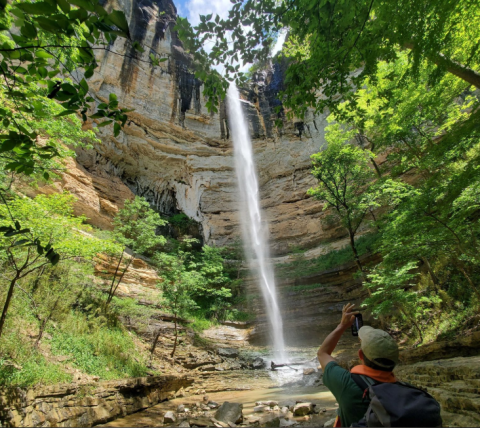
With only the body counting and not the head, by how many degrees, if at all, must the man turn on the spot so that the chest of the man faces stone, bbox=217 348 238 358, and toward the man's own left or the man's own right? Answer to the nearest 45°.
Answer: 0° — they already face it

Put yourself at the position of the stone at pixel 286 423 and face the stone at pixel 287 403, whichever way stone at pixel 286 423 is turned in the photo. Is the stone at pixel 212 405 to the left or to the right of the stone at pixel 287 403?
left

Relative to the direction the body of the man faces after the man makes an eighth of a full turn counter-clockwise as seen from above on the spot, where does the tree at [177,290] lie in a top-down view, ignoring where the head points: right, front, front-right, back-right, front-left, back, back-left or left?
front-right

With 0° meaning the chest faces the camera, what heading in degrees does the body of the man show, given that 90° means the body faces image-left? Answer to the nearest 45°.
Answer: approximately 135°

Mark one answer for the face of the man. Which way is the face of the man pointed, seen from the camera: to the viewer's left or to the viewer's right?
to the viewer's left
